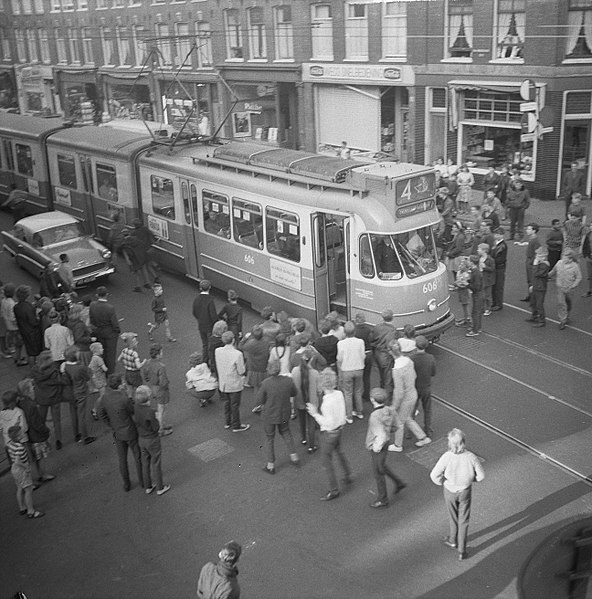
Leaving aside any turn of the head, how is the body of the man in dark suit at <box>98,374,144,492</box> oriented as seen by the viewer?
away from the camera

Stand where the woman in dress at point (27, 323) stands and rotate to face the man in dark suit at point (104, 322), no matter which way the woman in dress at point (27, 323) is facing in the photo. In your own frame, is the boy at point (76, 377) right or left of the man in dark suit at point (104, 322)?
right

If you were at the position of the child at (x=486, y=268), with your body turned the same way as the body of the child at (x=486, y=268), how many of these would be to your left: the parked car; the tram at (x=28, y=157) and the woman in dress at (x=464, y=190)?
0

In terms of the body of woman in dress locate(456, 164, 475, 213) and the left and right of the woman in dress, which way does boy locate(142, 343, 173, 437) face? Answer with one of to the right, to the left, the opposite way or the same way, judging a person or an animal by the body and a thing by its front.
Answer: the opposite way

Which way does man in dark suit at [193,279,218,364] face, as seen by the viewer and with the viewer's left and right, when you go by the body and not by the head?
facing away from the viewer

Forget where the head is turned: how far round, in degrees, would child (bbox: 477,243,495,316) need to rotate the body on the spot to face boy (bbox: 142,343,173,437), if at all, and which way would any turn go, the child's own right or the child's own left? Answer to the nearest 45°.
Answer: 0° — they already face them

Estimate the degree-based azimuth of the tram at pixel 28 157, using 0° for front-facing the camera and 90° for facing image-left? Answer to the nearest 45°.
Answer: approximately 315°

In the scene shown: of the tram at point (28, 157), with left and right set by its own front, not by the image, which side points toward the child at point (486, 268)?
front

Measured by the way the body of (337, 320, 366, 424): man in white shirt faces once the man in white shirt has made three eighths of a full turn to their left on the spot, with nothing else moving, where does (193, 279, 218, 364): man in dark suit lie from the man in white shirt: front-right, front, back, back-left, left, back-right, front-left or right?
right

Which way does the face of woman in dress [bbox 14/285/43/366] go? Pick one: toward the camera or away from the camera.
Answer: away from the camera

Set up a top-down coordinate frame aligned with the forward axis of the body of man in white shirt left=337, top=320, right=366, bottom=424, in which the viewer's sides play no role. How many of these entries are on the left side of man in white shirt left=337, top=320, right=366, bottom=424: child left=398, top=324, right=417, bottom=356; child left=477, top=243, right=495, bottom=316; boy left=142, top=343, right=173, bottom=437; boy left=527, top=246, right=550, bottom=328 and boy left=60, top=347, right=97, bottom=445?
2

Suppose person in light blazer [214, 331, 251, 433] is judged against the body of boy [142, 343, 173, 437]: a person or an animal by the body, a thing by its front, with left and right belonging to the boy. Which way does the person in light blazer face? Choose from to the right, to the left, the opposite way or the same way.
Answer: the same way

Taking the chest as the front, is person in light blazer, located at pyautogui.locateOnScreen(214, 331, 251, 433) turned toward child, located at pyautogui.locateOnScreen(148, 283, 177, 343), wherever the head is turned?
no

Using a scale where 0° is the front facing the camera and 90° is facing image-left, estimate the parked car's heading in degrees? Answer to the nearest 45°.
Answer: approximately 315°

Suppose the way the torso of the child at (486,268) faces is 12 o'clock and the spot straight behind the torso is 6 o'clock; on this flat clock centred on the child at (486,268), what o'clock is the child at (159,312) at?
the child at (159,312) is roughly at 1 o'clock from the child at (486,268).

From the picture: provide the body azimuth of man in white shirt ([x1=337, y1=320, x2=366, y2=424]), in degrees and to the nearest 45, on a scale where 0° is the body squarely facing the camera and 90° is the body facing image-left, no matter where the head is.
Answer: approximately 180°

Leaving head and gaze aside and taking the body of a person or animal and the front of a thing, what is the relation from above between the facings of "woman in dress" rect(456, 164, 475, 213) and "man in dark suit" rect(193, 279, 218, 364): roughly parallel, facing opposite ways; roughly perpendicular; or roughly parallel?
roughly parallel, facing opposite ways

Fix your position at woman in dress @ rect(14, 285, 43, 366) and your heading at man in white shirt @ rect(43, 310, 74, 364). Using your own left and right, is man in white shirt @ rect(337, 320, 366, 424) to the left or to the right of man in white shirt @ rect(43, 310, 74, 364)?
left

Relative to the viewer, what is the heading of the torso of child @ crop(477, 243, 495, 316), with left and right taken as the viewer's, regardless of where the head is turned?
facing the viewer and to the left of the viewer

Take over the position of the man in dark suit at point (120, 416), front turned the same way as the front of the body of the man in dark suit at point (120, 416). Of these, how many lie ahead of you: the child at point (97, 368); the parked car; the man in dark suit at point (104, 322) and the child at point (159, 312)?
4

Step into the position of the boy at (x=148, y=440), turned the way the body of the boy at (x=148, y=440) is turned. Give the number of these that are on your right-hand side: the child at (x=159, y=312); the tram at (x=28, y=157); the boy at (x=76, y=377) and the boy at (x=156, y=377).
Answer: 0
